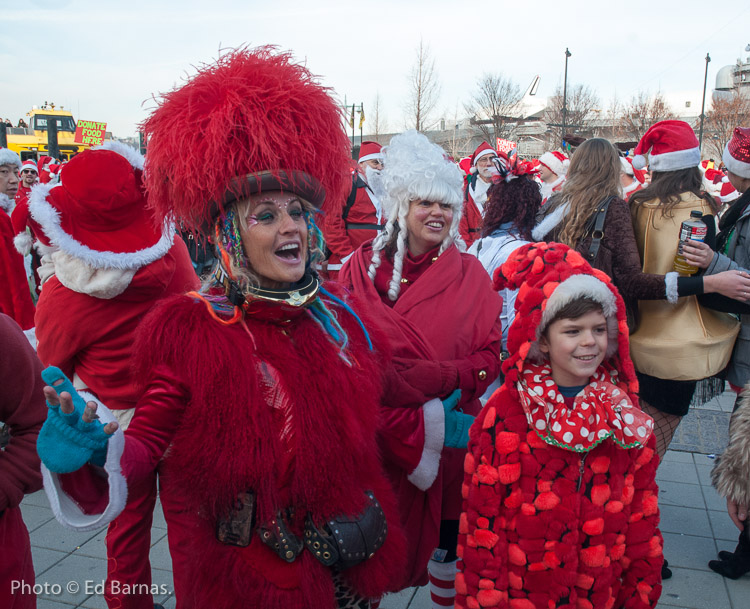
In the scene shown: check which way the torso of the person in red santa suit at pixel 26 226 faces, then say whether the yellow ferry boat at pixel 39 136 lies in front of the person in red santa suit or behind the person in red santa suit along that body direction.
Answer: behind

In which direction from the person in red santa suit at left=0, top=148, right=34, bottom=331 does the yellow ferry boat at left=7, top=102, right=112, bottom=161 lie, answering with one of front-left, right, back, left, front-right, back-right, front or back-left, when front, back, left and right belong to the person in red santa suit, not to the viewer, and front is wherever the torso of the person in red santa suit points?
back-left

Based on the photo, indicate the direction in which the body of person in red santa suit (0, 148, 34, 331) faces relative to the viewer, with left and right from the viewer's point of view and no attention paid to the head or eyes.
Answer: facing the viewer and to the right of the viewer

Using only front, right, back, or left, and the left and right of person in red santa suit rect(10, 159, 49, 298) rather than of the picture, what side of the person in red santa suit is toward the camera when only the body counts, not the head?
front

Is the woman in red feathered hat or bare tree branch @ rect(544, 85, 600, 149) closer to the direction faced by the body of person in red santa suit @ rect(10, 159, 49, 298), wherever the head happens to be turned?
the woman in red feathered hat
